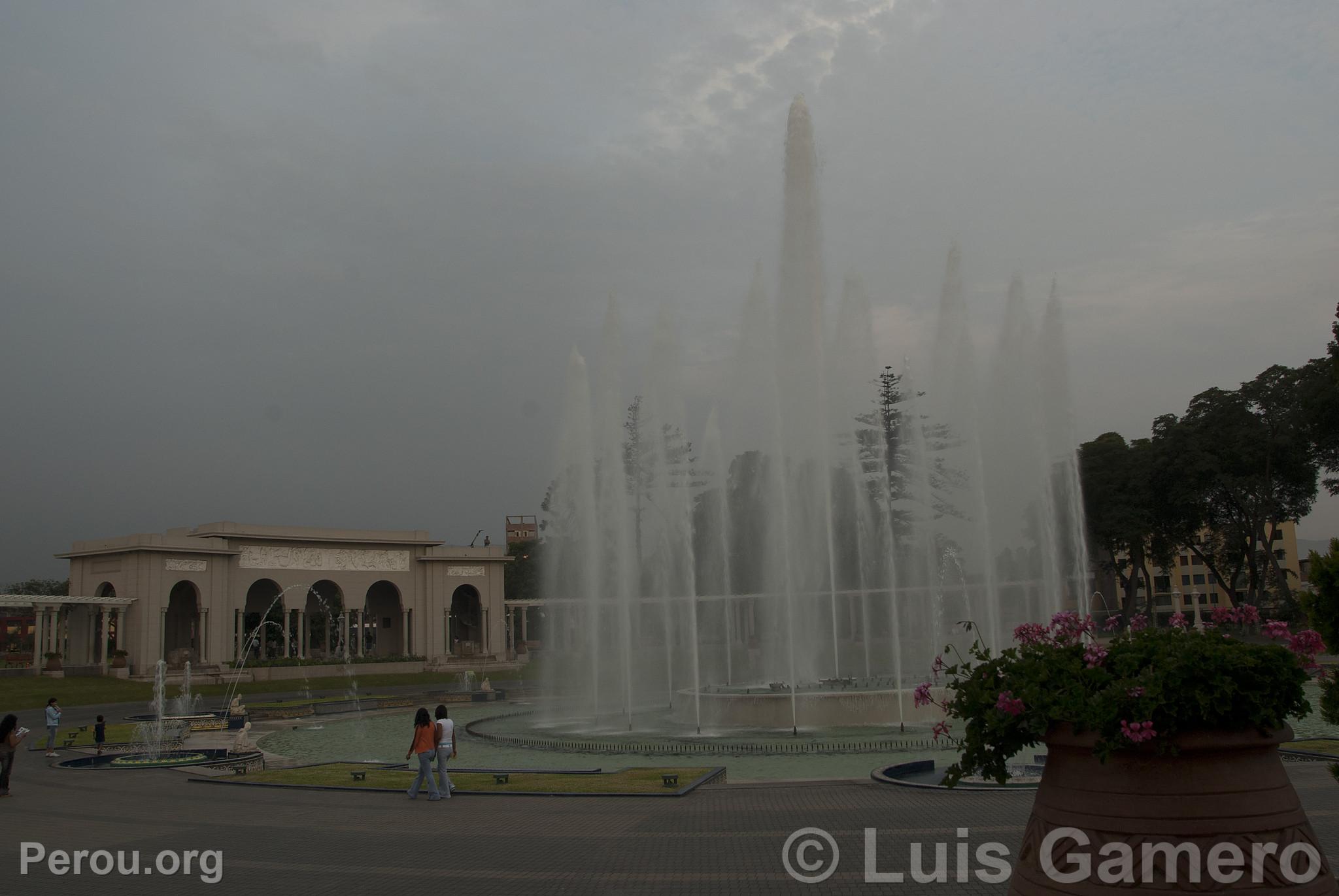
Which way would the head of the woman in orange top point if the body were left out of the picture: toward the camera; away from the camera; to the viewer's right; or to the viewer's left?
away from the camera

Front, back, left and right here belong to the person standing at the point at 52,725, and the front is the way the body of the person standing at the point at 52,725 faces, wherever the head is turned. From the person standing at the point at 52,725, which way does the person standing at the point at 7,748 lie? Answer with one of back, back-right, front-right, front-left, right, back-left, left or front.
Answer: right
